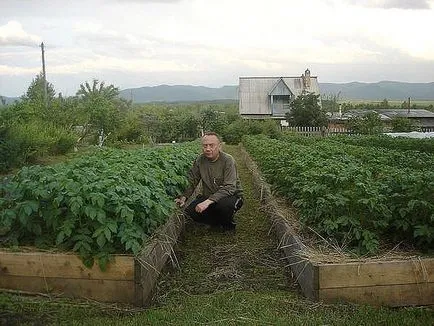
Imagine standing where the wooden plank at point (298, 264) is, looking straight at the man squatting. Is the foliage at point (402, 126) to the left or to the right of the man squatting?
right

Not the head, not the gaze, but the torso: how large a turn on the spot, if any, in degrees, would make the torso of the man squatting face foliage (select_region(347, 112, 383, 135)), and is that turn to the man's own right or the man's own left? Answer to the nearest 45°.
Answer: approximately 135° to the man's own right

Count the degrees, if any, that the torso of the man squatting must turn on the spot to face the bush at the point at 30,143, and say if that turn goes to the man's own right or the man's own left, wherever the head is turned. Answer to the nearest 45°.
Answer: approximately 90° to the man's own right

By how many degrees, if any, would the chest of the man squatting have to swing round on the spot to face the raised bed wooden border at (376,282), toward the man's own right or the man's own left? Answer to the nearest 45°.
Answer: approximately 90° to the man's own left

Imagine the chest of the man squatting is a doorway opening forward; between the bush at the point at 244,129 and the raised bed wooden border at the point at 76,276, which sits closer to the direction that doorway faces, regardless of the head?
the raised bed wooden border

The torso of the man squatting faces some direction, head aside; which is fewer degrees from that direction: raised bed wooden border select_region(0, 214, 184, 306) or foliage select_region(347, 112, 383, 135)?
the raised bed wooden border

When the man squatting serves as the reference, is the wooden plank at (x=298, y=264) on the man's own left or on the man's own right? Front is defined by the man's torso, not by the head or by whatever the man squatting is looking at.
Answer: on the man's own left

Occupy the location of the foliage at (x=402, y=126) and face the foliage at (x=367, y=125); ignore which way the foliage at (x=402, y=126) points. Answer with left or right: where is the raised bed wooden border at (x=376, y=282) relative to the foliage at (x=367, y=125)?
left

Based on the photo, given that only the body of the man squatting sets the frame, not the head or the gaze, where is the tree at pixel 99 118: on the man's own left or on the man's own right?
on the man's own right
